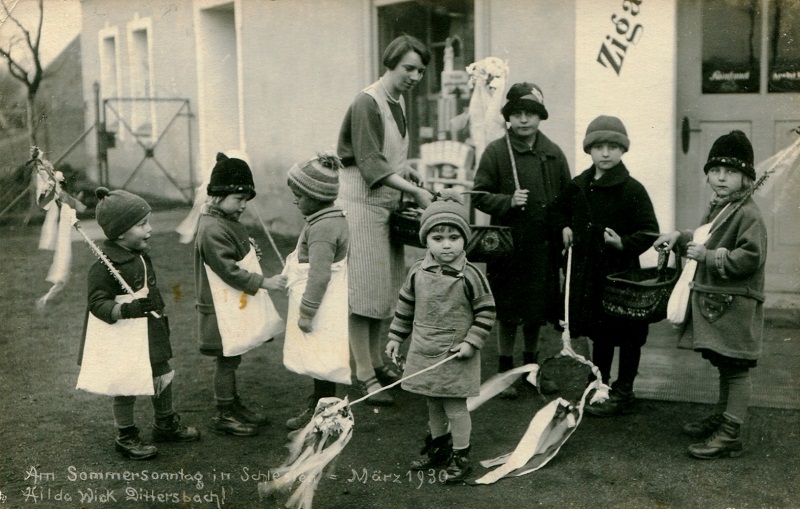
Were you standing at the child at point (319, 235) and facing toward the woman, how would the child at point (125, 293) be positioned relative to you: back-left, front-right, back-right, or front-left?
back-left

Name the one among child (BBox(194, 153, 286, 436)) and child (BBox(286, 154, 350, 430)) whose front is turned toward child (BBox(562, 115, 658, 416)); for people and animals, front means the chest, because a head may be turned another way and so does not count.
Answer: child (BBox(194, 153, 286, 436))

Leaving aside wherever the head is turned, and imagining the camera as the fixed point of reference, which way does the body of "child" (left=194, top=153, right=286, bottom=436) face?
to the viewer's right

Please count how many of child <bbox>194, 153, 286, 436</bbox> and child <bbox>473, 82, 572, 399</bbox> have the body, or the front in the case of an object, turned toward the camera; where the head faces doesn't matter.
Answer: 1

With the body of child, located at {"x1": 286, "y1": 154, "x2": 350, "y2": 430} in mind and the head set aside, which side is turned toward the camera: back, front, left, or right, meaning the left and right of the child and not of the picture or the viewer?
left
